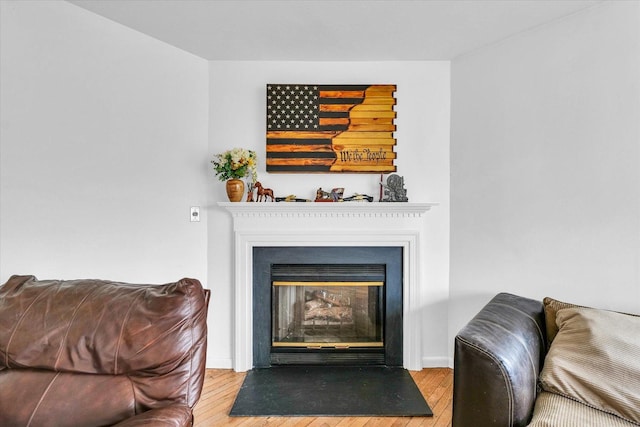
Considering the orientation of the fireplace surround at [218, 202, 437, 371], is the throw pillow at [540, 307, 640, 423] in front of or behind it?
in front

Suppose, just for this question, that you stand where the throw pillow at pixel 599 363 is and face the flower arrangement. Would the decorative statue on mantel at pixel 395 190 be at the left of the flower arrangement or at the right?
right

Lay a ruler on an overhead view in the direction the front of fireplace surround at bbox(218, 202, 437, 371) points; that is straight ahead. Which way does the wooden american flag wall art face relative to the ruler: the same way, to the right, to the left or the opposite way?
the same way

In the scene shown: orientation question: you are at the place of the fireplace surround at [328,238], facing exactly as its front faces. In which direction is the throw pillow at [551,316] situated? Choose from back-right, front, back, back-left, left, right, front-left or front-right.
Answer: front-left

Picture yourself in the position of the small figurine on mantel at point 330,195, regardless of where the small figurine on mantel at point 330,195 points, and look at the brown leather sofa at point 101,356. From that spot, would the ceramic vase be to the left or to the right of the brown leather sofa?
right

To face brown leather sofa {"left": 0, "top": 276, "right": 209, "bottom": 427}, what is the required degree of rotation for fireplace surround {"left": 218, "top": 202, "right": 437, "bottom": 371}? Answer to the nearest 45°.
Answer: approximately 45° to its right

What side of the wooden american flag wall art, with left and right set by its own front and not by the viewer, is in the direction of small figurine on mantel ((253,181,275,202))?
right

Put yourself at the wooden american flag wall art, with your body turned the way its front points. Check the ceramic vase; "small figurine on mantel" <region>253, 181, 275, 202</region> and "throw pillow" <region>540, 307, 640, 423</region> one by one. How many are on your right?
2

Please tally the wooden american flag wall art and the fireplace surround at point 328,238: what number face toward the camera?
2

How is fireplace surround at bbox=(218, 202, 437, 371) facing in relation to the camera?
toward the camera

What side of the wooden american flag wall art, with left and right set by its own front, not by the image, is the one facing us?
front

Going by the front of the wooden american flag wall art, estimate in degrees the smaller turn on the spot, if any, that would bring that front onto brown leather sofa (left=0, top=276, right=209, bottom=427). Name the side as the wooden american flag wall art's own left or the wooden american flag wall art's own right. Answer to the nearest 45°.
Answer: approximately 45° to the wooden american flag wall art's own right
